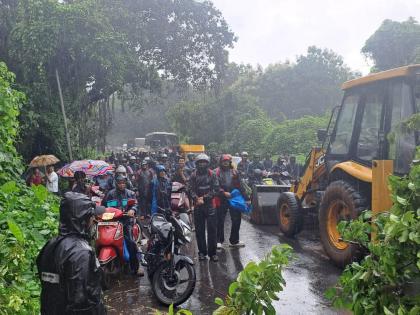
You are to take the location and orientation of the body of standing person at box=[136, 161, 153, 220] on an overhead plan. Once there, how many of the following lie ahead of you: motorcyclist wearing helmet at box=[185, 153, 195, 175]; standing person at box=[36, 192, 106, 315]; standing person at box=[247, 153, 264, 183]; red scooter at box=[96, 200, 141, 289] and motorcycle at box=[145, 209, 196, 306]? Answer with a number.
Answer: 3

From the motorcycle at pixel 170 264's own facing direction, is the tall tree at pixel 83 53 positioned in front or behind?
behind

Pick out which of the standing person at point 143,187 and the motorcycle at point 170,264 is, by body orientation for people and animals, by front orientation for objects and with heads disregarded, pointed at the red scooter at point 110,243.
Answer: the standing person

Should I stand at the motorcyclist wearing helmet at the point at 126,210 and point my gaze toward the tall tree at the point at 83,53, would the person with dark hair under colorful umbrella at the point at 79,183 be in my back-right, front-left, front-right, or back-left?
front-left

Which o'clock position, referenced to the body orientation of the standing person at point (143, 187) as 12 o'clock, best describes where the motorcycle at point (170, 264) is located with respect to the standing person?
The motorcycle is roughly at 12 o'clock from the standing person.

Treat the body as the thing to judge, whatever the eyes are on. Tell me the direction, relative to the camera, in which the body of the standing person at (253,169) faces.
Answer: toward the camera

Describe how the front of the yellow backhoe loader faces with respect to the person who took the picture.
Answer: facing away from the viewer and to the left of the viewer

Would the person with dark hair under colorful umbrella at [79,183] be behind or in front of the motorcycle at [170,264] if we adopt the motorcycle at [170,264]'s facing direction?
behind

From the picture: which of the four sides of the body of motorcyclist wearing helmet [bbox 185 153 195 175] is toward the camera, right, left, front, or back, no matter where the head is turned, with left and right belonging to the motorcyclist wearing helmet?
front

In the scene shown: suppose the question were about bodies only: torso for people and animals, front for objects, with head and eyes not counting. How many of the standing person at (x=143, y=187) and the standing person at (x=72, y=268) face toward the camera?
1

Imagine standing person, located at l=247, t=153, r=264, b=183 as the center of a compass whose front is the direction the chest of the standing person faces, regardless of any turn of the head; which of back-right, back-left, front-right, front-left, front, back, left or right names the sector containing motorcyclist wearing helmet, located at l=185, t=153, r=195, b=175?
right

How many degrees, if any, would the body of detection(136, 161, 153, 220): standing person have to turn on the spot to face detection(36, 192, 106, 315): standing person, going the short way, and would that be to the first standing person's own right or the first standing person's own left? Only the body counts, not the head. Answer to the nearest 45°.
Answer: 0° — they already face them

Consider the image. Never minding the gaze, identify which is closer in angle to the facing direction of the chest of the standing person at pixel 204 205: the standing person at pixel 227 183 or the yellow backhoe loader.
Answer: the yellow backhoe loader

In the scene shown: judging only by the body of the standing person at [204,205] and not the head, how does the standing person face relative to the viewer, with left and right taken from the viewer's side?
facing the viewer

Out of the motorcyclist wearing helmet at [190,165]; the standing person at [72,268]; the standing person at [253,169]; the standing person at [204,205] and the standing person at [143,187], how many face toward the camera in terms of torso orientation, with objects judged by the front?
4

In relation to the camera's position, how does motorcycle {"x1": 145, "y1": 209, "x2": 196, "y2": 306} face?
facing the viewer and to the right of the viewer
